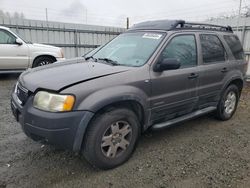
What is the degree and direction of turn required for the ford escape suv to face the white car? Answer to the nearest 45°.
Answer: approximately 90° to its right

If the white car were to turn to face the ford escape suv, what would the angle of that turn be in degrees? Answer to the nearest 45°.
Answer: approximately 90° to its right

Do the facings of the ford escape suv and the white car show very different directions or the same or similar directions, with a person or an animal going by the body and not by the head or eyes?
very different directions

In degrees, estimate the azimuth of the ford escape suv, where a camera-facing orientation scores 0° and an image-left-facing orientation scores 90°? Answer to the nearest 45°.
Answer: approximately 45°

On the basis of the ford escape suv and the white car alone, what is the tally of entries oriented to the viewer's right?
1

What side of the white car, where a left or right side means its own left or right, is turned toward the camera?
right

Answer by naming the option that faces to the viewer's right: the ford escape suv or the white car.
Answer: the white car
